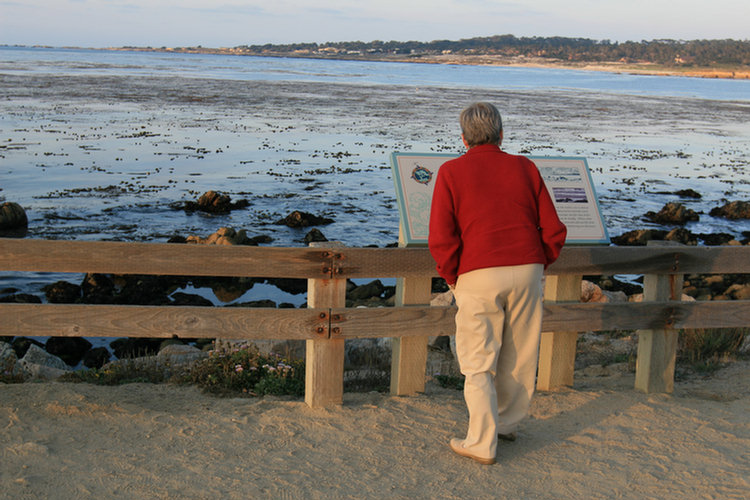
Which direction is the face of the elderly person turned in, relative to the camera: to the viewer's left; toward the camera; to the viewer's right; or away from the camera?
away from the camera

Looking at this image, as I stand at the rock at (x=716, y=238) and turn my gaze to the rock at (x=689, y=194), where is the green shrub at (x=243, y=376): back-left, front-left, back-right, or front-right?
back-left

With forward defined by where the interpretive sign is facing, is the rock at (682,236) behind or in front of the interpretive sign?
behind

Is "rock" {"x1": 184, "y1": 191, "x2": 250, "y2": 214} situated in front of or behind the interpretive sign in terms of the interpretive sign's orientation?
behind

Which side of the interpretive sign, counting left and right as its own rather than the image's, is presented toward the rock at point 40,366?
right

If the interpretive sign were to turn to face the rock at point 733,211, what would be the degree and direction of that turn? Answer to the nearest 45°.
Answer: approximately 180°

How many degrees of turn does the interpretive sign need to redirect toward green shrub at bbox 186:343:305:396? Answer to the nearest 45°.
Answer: approximately 90° to its right

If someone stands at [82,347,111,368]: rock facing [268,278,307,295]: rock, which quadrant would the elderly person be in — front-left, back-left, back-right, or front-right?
back-right

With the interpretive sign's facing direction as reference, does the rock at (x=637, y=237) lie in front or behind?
behind

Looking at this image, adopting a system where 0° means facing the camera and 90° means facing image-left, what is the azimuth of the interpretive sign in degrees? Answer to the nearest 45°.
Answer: approximately 0°
